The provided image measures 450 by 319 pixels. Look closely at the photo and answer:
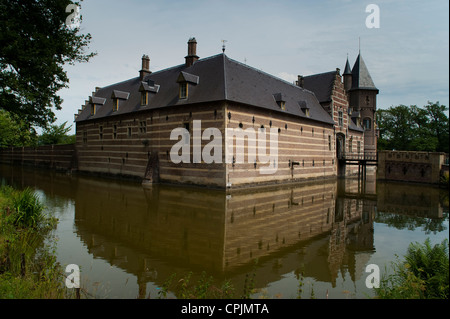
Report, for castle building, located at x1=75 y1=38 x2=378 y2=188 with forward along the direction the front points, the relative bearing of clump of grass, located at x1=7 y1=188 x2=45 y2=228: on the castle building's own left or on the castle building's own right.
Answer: on the castle building's own right

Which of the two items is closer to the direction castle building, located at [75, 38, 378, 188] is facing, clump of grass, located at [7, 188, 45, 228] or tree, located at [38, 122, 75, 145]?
the clump of grass

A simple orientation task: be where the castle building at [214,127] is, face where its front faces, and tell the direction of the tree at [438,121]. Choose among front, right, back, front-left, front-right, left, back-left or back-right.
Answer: left

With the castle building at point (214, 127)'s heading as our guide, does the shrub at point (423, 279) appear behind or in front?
in front

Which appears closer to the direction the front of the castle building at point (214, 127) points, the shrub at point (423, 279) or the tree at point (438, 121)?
the shrub
